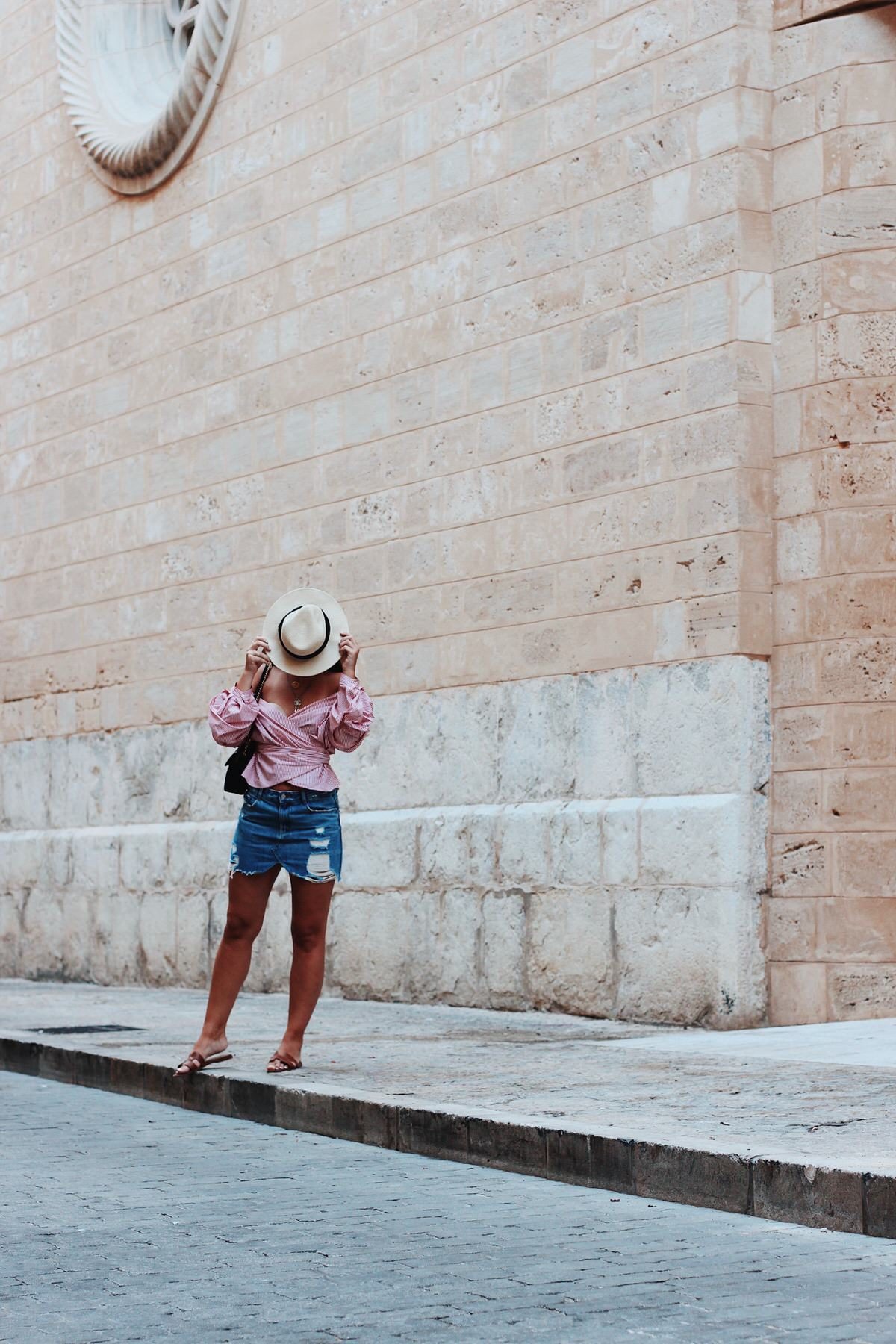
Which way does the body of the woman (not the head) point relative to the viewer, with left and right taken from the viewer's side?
facing the viewer
